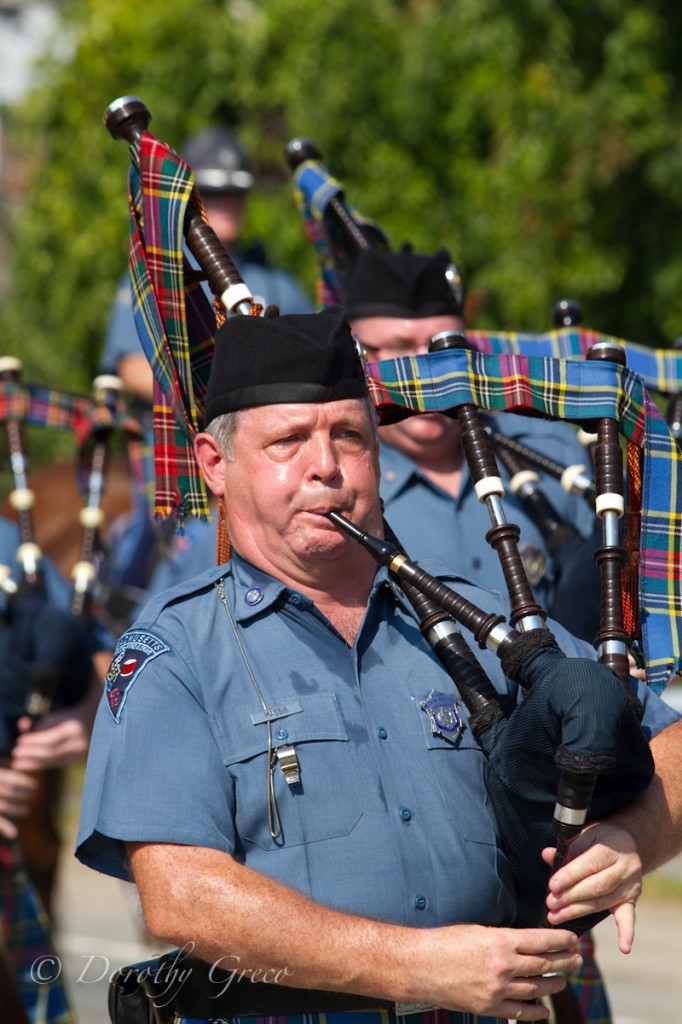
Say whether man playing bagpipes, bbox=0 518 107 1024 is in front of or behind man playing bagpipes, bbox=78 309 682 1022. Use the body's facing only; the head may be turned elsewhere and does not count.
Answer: behind

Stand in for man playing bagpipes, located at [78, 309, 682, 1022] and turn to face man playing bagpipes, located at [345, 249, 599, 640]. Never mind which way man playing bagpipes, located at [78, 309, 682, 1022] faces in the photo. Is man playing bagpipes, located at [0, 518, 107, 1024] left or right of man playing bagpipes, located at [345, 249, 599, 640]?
left

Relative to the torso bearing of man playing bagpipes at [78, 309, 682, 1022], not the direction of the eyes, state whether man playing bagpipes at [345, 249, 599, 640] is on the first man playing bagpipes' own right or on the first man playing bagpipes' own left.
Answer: on the first man playing bagpipes' own left

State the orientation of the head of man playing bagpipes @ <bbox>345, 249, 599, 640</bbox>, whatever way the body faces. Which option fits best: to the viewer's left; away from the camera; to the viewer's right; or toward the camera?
toward the camera
